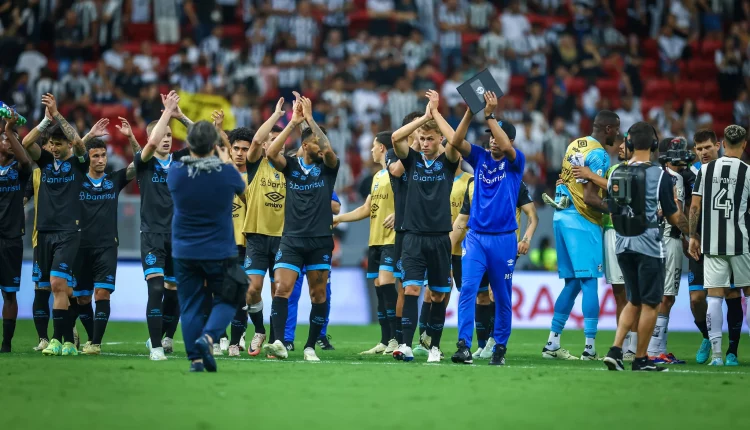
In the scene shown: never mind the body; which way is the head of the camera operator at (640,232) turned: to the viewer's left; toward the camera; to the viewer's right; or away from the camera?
away from the camera

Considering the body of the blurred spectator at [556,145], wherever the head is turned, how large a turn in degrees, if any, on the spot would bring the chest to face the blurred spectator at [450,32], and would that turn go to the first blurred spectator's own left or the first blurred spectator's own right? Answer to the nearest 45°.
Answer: approximately 135° to the first blurred spectator's own right

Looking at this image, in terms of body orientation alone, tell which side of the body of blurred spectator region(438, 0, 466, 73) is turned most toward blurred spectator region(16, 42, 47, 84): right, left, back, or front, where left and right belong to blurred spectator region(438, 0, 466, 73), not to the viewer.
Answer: right

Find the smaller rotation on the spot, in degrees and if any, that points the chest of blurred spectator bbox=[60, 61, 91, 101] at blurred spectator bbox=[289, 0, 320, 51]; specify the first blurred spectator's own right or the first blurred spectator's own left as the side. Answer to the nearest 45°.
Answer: approximately 90° to the first blurred spectator's own left

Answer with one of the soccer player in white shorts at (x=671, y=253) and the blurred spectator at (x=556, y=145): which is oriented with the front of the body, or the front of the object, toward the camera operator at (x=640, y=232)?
the blurred spectator

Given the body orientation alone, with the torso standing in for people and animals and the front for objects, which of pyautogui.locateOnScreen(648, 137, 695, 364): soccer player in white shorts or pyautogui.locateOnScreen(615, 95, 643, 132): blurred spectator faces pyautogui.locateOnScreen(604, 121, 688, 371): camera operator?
the blurred spectator

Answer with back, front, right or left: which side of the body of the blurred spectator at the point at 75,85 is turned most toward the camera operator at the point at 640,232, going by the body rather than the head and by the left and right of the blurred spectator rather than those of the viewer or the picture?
front

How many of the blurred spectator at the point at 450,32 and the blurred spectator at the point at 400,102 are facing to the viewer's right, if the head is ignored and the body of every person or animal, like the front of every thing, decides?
0

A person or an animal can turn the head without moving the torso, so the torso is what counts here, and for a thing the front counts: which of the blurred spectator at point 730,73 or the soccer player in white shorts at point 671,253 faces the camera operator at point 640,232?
the blurred spectator

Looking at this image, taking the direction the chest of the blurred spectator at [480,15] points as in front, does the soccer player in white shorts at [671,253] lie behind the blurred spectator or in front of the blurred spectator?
in front
